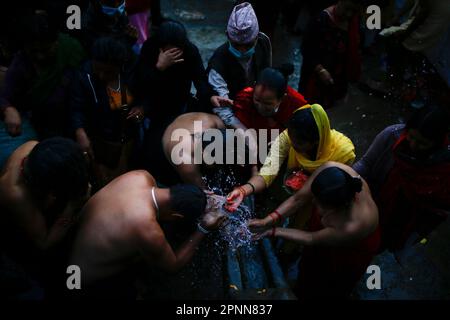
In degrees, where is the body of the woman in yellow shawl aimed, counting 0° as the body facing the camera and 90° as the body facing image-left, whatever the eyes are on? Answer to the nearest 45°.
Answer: approximately 45°

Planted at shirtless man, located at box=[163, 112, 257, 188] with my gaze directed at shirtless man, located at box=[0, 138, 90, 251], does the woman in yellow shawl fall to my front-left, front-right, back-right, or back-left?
back-left

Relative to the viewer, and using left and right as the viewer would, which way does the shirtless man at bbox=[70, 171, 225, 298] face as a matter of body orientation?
facing away from the viewer and to the right of the viewer

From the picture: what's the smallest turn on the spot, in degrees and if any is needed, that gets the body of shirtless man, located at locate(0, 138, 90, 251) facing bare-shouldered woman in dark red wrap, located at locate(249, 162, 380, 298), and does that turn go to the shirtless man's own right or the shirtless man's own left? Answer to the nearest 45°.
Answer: approximately 45° to the shirtless man's own left

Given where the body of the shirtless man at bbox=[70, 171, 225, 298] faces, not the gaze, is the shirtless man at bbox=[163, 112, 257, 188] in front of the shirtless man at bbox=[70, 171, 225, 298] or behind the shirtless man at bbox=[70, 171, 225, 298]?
in front

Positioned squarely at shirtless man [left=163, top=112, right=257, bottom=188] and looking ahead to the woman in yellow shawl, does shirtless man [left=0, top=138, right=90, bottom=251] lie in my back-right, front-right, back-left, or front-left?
back-right

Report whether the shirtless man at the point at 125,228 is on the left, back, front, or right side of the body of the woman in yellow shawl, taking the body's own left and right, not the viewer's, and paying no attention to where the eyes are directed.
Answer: front

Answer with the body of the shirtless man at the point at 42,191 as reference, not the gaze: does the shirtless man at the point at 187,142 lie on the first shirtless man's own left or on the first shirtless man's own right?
on the first shirtless man's own left

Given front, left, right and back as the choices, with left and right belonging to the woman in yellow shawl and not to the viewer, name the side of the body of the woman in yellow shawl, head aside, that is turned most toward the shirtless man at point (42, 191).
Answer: front
